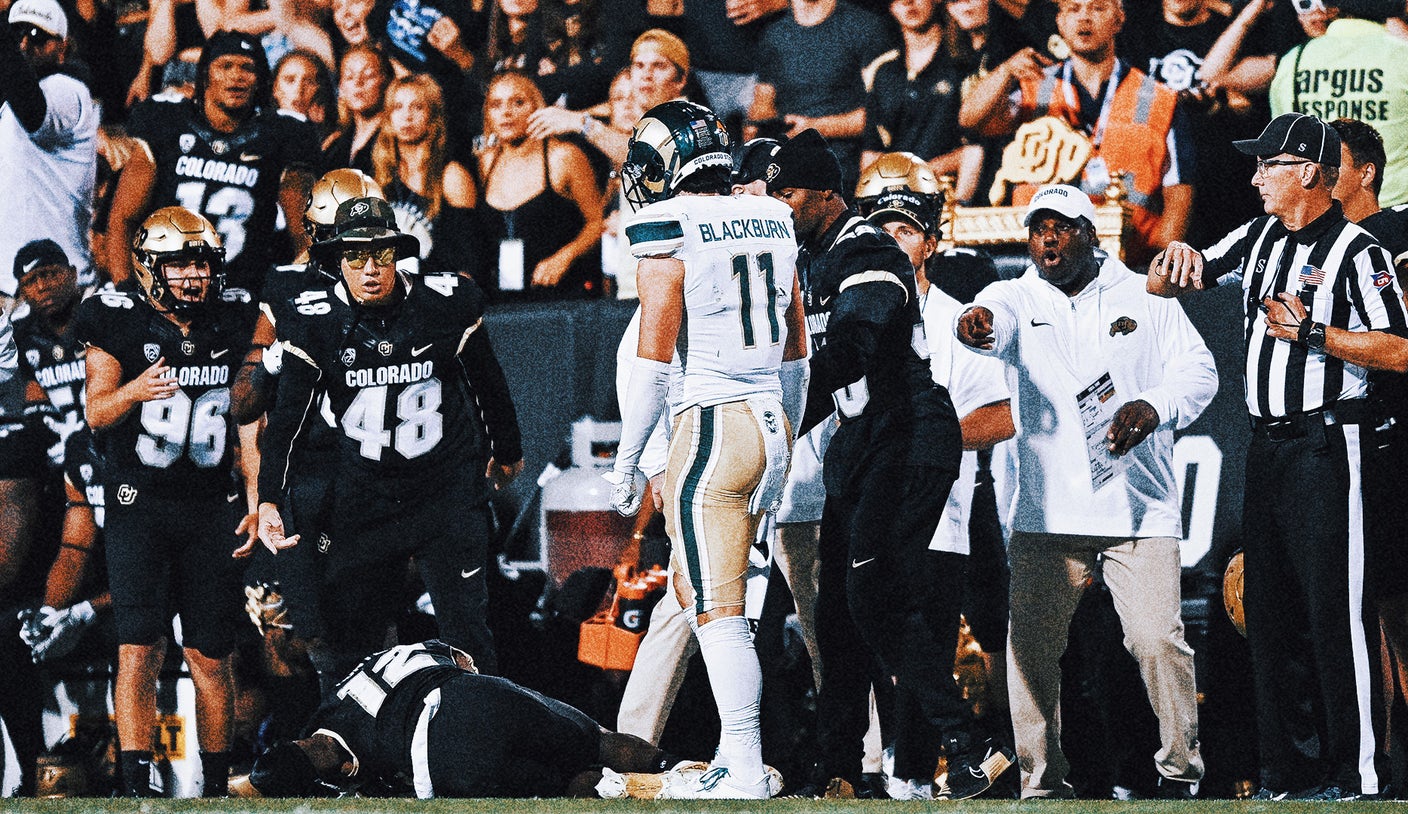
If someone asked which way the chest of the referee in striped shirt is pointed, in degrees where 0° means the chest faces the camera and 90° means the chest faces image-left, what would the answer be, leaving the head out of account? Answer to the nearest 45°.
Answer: approximately 45°

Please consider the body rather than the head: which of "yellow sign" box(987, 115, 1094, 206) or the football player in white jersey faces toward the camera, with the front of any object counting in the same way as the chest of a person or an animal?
the yellow sign

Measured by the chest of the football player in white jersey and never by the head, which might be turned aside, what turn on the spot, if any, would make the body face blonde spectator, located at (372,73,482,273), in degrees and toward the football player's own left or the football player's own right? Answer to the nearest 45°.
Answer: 0° — they already face them

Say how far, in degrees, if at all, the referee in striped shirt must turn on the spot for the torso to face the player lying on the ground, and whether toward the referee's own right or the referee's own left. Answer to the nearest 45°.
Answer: approximately 45° to the referee's own right

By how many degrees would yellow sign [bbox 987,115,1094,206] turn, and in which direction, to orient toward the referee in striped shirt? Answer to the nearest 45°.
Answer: approximately 45° to its left

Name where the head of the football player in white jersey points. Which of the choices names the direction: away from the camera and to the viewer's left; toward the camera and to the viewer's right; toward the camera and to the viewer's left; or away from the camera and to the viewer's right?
away from the camera and to the viewer's left

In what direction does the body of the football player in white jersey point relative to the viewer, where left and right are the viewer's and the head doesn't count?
facing away from the viewer and to the left of the viewer

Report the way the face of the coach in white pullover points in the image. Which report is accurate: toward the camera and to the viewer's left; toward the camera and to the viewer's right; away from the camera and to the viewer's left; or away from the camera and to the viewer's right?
toward the camera and to the viewer's left

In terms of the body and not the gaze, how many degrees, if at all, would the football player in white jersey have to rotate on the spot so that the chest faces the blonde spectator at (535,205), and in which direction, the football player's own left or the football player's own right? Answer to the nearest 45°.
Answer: approximately 45° to the football player's own right

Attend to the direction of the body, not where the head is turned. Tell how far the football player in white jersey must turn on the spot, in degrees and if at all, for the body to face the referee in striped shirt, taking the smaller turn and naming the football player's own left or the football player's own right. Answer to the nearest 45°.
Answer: approximately 135° to the football player's own right

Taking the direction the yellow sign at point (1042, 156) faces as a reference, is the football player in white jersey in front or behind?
in front

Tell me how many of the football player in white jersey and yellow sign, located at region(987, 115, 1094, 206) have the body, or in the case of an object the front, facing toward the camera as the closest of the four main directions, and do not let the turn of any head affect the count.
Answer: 1

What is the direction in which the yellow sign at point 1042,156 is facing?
toward the camera

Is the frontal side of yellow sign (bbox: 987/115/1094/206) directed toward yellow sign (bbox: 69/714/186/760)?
no

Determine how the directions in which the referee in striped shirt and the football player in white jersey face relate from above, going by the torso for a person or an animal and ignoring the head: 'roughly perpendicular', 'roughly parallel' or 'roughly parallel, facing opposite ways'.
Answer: roughly perpendicular

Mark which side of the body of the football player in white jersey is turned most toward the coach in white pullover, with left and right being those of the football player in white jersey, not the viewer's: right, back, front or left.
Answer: right
